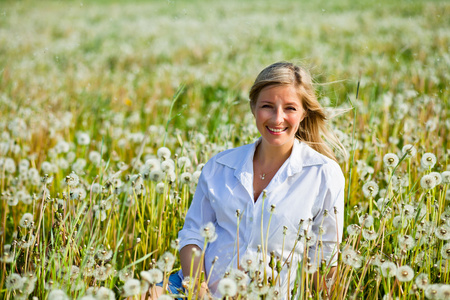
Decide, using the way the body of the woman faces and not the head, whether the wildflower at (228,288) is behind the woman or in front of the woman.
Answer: in front

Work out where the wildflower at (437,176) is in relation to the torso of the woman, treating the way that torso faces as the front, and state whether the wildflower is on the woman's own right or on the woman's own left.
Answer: on the woman's own left

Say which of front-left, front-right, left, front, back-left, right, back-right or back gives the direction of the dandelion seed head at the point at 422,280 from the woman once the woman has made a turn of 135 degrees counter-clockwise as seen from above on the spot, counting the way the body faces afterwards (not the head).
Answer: right

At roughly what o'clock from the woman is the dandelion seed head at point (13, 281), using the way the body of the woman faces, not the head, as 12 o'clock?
The dandelion seed head is roughly at 2 o'clock from the woman.

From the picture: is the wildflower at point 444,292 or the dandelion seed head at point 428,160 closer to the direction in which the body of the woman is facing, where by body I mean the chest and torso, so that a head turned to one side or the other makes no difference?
the wildflower

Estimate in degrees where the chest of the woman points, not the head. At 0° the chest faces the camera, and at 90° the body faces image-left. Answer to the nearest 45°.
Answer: approximately 0°

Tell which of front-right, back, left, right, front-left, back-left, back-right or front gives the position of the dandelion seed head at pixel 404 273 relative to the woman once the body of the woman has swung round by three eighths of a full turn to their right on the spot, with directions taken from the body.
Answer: back

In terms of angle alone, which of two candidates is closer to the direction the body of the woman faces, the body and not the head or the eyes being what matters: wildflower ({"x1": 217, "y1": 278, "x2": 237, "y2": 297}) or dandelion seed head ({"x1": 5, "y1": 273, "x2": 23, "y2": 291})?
the wildflower

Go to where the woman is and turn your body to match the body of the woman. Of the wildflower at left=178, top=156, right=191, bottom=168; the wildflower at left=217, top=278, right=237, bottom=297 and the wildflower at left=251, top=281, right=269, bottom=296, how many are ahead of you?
2

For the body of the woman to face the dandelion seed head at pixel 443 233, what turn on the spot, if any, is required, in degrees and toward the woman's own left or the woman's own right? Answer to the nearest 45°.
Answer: approximately 90° to the woman's own left
